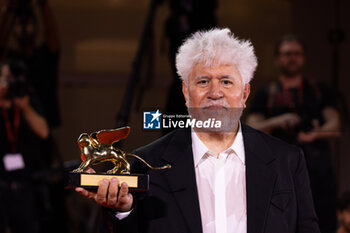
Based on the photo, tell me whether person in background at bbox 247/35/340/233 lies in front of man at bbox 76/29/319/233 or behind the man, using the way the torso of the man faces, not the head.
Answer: behind

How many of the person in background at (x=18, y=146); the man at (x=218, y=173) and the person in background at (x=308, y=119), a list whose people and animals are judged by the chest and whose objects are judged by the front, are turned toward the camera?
3

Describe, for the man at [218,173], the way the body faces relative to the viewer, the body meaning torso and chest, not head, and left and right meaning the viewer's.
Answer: facing the viewer

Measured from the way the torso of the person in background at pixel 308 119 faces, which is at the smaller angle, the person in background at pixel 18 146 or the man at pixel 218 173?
the man

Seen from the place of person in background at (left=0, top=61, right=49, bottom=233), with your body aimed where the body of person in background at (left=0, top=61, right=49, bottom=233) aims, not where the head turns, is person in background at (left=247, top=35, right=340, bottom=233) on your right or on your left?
on your left

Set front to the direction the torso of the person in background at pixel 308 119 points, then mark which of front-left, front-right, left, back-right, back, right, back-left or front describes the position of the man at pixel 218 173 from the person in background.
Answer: front

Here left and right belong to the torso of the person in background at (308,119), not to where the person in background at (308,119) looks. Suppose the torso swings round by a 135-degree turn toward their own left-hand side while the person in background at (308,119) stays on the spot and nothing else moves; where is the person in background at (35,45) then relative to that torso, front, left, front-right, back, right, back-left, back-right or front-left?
back-left

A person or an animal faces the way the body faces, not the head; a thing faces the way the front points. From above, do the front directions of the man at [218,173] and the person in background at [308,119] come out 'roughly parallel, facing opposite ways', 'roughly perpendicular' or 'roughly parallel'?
roughly parallel

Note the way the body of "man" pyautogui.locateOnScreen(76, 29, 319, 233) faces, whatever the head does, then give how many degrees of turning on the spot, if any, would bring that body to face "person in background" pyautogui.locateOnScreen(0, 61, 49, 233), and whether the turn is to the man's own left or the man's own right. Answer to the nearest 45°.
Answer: approximately 135° to the man's own right

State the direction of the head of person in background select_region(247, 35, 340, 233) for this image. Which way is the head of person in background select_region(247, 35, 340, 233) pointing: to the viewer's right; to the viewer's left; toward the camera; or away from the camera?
toward the camera

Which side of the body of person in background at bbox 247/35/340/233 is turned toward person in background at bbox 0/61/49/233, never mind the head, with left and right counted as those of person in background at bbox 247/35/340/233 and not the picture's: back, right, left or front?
right

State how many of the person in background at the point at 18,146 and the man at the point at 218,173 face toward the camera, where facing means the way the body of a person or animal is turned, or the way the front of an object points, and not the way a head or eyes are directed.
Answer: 2

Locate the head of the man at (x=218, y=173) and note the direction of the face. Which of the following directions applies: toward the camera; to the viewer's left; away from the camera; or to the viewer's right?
toward the camera

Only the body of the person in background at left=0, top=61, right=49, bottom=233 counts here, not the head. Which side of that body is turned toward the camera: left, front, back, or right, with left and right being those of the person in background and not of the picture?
front
